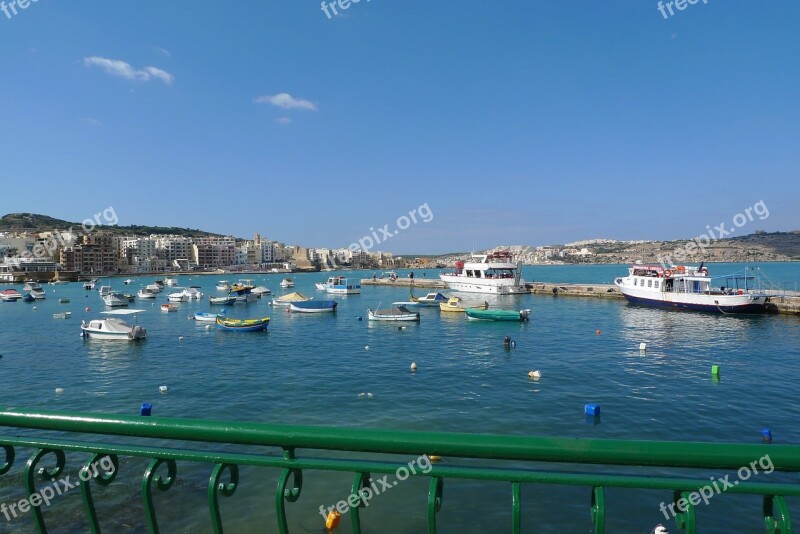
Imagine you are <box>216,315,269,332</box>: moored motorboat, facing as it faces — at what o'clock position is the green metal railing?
The green metal railing is roughly at 9 o'clock from the moored motorboat.

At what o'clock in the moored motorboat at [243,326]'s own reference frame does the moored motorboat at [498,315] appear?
the moored motorboat at [498,315] is roughly at 6 o'clock from the moored motorboat at [243,326].

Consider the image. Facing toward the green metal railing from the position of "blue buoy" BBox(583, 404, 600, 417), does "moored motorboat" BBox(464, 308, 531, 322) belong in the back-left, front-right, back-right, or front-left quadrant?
back-right

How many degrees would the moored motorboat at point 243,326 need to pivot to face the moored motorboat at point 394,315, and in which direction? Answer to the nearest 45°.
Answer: approximately 180°

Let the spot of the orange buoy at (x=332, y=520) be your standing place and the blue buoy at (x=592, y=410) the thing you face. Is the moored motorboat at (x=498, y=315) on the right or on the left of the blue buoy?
left

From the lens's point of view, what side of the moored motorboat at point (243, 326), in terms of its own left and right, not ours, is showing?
left
